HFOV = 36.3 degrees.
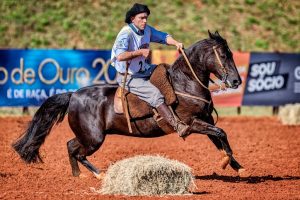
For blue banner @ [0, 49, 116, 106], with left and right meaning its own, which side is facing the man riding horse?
front

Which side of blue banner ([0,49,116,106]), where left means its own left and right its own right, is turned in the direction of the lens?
front

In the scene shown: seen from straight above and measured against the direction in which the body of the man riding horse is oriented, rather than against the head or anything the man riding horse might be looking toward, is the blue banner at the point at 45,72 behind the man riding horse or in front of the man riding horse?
behind

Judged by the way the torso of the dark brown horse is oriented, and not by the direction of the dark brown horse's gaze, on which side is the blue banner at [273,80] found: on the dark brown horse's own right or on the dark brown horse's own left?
on the dark brown horse's own left

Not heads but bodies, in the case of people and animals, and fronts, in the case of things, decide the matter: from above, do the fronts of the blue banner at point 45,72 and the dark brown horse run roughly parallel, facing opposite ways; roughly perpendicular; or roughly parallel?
roughly perpendicular

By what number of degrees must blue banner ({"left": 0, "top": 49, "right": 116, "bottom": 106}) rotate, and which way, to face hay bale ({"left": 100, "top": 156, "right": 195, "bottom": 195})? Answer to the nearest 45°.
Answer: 0° — it already faces it

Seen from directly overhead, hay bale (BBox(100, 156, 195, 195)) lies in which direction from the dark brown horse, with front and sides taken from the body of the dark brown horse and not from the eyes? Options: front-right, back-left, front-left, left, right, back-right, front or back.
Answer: right

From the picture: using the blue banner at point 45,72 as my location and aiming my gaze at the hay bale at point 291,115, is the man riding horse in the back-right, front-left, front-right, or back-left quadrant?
front-right

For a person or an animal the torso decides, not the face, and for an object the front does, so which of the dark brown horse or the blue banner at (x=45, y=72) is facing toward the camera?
the blue banner

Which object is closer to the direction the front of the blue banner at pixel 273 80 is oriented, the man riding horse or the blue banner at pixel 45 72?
the man riding horse

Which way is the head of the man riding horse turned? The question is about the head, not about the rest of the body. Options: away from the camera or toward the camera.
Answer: toward the camera

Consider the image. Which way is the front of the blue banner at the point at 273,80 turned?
toward the camera

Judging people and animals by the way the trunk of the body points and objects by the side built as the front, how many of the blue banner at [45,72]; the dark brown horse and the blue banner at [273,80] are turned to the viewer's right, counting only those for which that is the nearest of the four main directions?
1

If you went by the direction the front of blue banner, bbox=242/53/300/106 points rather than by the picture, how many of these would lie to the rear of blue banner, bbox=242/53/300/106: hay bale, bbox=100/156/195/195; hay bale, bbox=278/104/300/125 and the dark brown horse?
0

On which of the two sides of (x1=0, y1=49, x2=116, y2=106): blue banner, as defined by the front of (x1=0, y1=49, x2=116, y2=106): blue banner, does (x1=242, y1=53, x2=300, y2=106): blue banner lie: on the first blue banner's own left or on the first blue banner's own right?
on the first blue banner's own left

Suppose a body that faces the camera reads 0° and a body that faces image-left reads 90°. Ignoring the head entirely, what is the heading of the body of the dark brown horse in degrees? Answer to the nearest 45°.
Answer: approximately 270°

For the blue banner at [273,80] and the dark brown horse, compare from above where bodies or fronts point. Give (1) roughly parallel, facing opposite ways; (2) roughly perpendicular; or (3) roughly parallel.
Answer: roughly perpendicular

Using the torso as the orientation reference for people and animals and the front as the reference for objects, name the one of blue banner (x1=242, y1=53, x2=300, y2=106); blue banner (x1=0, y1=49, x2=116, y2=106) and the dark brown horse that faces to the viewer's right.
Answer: the dark brown horse

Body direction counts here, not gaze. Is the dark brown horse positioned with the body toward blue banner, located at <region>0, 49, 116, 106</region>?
no
